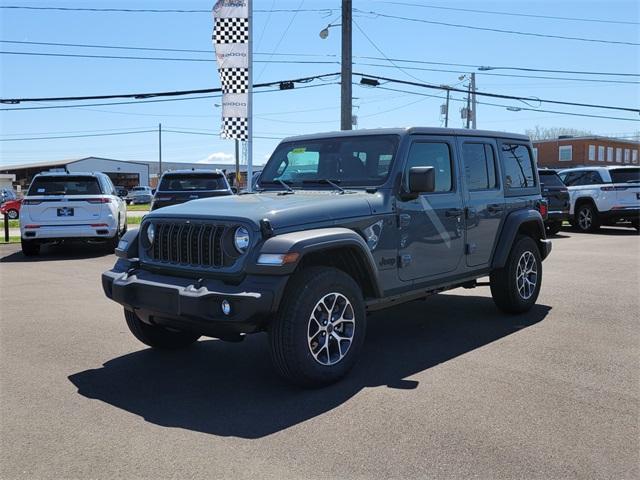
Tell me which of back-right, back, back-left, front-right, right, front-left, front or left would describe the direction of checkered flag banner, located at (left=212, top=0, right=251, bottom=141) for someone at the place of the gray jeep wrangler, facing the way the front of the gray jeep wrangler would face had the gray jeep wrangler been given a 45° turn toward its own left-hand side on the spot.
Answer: back

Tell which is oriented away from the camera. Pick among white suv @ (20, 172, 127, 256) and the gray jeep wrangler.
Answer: the white suv

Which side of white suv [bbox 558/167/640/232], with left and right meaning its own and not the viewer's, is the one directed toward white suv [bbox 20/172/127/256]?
left

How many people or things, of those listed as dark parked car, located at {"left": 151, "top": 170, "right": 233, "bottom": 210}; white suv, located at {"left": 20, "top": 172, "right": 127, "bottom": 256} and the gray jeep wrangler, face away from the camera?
2

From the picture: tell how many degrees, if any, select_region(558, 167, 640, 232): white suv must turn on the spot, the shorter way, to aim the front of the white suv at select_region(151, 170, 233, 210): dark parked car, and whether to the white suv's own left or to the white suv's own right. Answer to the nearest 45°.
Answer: approximately 90° to the white suv's own left

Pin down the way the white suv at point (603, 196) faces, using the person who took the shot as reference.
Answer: facing away from the viewer and to the left of the viewer

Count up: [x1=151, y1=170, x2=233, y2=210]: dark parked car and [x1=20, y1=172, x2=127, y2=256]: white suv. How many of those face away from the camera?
2

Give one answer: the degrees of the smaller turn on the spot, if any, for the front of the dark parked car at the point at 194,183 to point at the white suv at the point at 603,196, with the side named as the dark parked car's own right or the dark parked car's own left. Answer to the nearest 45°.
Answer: approximately 90° to the dark parked car's own right

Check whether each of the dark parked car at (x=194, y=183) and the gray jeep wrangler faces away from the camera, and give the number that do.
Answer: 1

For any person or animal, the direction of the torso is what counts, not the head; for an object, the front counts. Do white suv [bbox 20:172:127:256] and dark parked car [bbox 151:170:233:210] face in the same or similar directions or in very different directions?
same or similar directions

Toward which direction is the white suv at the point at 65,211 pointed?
away from the camera

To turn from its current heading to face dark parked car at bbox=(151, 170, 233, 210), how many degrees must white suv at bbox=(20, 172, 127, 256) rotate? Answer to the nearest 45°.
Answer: approximately 90° to its right

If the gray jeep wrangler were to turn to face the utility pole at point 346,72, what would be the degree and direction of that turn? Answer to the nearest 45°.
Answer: approximately 135° to its right

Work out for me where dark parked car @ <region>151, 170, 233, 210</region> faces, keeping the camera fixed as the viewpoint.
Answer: facing away from the viewer
